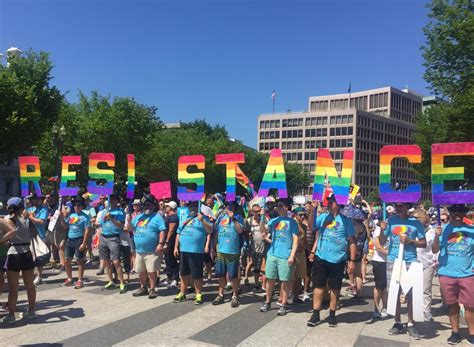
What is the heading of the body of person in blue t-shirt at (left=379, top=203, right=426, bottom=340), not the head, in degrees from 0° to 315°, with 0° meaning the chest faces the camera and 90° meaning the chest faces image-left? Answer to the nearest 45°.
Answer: approximately 0°

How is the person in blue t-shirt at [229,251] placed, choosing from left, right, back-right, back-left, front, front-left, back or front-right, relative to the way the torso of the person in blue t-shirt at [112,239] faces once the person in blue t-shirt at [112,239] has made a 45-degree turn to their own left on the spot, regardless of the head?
front-left

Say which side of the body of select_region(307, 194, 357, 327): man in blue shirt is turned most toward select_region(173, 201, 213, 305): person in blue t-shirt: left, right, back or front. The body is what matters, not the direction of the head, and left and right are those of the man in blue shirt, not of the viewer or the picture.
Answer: right

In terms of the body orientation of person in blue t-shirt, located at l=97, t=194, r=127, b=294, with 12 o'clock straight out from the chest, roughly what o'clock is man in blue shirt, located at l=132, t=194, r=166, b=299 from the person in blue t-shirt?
The man in blue shirt is roughly at 9 o'clock from the person in blue t-shirt.

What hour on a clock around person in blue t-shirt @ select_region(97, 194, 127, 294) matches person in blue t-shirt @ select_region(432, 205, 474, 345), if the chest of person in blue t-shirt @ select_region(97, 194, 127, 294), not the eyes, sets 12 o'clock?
person in blue t-shirt @ select_region(432, 205, 474, 345) is roughly at 9 o'clock from person in blue t-shirt @ select_region(97, 194, 127, 294).

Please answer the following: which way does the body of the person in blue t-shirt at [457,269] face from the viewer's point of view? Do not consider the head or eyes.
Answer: toward the camera

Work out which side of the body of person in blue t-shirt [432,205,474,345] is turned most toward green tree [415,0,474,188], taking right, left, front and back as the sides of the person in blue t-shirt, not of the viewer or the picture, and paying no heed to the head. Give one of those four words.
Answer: back

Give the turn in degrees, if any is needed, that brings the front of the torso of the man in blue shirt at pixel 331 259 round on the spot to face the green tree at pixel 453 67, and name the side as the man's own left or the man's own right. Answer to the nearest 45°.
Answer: approximately 180°

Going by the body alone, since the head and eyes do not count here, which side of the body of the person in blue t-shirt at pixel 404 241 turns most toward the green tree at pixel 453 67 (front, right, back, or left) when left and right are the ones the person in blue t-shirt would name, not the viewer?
back

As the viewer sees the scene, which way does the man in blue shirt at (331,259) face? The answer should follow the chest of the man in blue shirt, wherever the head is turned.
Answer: toward the camera

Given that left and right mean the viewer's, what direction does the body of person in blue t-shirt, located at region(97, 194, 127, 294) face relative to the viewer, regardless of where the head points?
facing the viewer and to the left of the viewer

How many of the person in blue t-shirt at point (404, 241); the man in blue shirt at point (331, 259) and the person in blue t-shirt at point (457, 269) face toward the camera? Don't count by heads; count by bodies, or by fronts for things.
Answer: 3

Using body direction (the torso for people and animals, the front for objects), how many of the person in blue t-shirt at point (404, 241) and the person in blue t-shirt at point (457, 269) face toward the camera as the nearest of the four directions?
2

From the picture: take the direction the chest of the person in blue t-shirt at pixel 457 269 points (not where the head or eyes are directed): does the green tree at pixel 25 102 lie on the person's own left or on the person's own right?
on the person's own right

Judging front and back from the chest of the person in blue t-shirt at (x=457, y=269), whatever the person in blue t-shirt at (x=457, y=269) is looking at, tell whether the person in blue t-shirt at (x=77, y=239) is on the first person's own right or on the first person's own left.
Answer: on the first person's own right

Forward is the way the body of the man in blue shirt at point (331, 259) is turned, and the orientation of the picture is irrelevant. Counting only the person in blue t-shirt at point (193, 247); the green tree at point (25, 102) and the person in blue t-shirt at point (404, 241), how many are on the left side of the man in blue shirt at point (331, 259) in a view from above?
1

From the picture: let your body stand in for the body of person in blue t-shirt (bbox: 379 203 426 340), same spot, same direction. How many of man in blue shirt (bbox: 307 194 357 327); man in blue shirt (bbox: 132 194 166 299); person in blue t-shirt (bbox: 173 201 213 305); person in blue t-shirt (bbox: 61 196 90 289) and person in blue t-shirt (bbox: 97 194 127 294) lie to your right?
5
